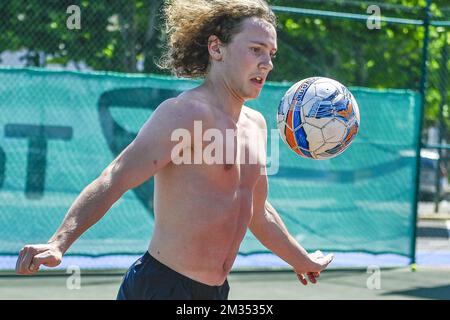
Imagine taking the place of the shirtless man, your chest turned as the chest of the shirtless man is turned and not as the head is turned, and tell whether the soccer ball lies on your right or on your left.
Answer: on your left

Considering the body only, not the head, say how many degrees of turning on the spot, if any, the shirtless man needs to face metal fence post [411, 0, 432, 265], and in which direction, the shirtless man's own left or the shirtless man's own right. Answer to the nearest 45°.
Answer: approximately 90° to the shirtless man's own left

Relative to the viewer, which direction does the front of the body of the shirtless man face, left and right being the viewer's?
facing the viewer and to the right of the viewer

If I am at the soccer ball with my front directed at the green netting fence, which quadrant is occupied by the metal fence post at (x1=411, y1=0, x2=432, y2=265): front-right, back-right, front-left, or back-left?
front-right

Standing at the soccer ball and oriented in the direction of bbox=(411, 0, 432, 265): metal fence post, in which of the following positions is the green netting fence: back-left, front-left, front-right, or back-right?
front-left

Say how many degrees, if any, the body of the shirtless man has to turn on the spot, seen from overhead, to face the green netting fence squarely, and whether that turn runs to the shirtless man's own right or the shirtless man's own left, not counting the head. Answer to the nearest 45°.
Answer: approximately 135° to the shirtless man's own left
